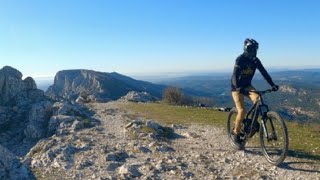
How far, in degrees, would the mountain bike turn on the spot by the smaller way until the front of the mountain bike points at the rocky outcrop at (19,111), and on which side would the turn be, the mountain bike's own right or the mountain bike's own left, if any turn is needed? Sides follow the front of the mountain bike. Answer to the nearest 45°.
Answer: approximately 180°

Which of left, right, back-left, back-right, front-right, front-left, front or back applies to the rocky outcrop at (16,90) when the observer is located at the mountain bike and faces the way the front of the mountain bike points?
back

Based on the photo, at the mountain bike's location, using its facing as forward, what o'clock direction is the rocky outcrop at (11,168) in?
The rocky outcrop is roughly at 4 o'clock from the mountain bike.
